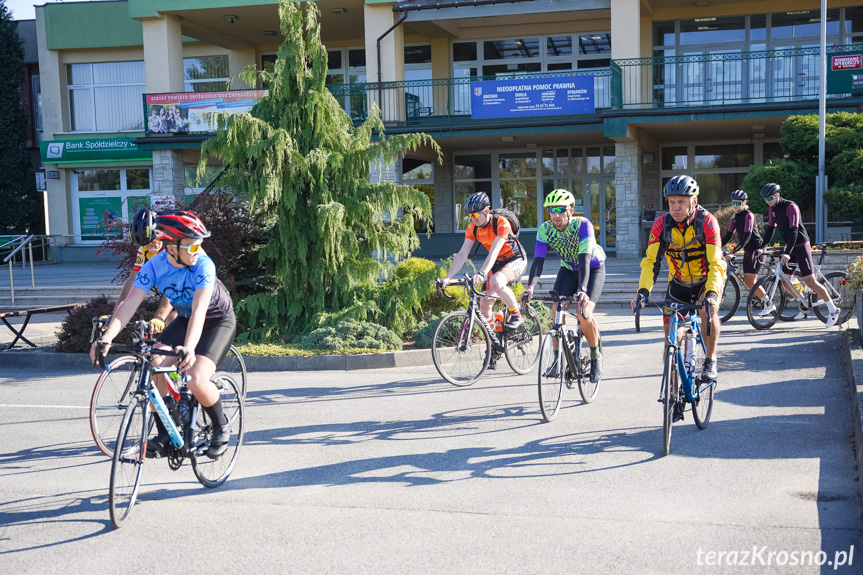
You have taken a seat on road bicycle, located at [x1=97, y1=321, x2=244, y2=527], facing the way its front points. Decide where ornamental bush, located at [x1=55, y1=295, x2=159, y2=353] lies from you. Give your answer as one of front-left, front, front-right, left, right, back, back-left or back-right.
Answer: back-right

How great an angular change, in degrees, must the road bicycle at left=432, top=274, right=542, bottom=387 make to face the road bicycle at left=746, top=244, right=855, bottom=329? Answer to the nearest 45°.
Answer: approximately 180°

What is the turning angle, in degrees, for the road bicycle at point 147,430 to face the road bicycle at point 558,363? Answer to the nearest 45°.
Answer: approximately 180°

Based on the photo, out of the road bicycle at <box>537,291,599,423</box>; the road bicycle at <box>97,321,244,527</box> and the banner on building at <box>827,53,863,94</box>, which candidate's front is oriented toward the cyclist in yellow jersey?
the banner on building

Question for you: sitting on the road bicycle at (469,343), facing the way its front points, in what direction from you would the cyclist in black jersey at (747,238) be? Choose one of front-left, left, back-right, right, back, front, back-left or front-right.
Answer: back

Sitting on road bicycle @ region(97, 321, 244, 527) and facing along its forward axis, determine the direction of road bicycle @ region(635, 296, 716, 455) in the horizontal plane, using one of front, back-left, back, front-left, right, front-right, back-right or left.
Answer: back-left

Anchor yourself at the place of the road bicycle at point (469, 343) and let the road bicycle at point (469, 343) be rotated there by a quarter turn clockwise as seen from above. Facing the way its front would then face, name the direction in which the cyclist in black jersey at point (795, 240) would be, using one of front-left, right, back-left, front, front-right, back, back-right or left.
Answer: right

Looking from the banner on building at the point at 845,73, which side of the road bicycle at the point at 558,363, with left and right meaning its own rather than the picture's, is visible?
back

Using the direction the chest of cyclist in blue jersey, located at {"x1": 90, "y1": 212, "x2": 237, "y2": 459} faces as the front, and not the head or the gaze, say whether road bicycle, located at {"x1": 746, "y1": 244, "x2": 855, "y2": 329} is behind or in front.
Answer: behind

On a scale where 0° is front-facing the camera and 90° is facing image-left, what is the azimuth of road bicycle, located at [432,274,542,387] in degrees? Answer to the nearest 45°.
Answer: approximately 45°
